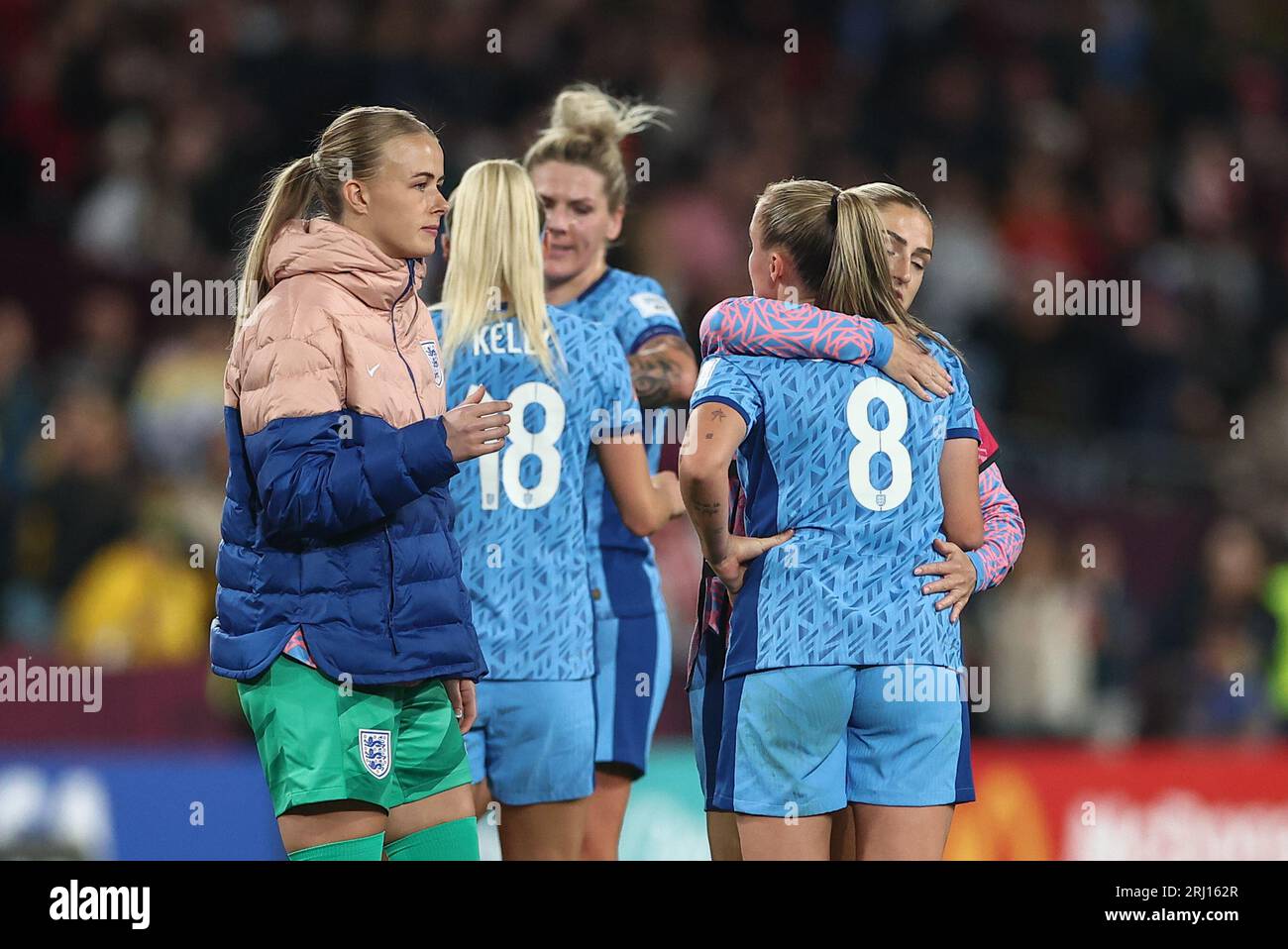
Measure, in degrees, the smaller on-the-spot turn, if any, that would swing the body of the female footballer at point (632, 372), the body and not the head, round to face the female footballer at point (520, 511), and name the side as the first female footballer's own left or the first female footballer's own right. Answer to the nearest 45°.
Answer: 0° — they already face them

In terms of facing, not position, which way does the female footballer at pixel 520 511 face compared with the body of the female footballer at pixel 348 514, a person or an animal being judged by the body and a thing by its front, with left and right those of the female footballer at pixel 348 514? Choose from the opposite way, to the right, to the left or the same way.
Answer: to the left

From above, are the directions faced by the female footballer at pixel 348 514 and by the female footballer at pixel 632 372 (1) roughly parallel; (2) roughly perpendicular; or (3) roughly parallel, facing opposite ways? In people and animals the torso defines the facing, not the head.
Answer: roughly perpendicular

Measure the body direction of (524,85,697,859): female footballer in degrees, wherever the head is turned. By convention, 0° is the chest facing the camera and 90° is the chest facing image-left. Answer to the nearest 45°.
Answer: approximately 45°

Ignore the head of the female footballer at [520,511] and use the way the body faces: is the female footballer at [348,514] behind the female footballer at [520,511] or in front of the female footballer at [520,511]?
behind

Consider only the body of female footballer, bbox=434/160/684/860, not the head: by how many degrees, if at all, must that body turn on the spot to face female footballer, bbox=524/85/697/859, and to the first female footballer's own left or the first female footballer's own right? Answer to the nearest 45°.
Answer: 0° — they already face them

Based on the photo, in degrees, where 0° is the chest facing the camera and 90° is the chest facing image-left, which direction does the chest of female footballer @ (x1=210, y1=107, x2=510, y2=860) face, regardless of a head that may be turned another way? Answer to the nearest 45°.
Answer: approximately 315°

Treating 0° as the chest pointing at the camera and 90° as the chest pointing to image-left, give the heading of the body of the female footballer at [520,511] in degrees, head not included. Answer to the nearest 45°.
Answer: approximately 225°

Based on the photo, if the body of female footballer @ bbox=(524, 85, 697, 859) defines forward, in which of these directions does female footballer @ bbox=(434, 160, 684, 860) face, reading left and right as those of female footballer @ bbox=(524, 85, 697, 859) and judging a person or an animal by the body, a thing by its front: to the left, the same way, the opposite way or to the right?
the opposite way
